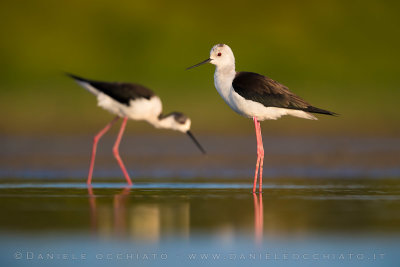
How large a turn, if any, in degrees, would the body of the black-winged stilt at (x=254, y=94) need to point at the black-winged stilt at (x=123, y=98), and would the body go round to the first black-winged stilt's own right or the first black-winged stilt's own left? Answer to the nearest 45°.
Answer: approximately 45° to the first black-winged stilt's own right

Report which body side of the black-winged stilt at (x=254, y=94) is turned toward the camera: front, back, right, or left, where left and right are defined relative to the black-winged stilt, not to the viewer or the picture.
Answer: left

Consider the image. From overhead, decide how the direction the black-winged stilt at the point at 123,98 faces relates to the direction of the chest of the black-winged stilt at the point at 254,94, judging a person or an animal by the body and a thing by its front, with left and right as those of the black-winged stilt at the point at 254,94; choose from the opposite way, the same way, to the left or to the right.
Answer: the opposite way

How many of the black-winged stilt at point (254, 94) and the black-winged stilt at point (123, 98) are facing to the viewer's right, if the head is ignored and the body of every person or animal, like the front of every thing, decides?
1

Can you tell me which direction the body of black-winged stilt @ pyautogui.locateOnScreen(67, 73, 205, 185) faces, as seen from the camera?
to the viewer's right

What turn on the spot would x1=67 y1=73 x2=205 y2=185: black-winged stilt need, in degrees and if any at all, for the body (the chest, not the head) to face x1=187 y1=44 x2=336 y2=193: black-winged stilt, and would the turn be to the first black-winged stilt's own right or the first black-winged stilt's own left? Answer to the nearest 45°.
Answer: approximately 45° to the first black-winged stilt's own right
